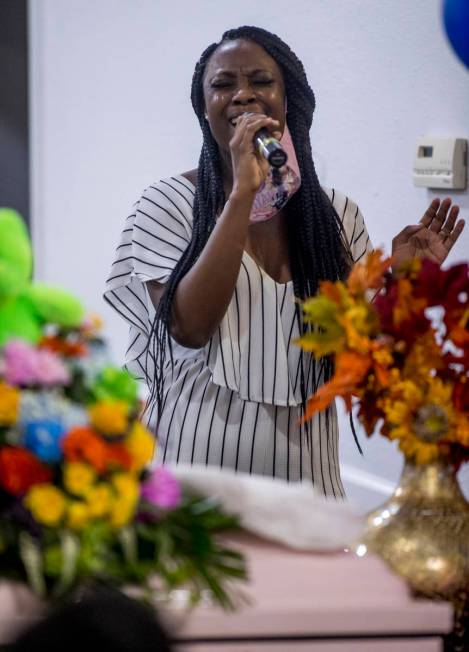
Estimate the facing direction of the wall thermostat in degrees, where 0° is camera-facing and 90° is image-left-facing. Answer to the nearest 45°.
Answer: approximately 45°
